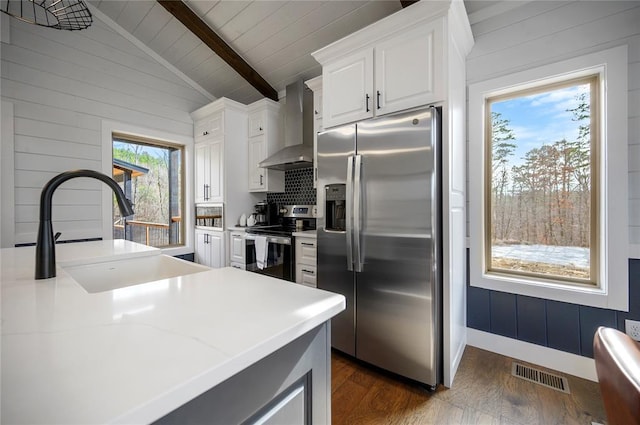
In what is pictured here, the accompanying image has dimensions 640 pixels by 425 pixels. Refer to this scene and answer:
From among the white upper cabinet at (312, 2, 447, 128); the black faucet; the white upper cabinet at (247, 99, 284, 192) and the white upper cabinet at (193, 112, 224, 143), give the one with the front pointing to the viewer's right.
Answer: the black faucet

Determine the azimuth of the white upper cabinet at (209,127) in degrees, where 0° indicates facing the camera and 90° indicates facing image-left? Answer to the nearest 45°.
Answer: approximately 45°

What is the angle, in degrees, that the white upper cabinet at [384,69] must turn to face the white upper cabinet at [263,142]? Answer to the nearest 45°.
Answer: approximately 90° to its right

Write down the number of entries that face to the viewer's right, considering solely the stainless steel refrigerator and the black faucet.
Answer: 1

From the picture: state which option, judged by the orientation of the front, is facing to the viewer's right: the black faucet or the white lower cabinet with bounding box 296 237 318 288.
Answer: the black faucet

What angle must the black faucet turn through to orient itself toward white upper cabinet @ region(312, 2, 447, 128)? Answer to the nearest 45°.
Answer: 0° — it already faces it

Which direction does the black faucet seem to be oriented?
to the viewer's right
